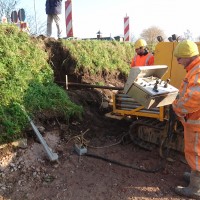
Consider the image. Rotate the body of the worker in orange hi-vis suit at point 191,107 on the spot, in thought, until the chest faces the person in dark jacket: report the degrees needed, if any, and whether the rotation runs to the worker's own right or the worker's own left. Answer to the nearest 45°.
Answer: approximately 45° to the worker's own right

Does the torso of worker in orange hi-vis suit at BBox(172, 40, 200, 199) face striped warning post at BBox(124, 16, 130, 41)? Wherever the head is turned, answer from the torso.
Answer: no

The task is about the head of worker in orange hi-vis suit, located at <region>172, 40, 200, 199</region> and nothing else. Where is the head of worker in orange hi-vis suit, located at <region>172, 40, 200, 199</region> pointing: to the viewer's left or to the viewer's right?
to the viewer's left

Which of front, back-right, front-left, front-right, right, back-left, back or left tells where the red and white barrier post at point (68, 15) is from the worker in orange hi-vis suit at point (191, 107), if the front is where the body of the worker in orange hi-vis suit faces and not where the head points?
front-right

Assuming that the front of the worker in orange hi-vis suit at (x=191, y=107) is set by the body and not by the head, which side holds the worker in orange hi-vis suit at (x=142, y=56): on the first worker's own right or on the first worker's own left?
on the first worker's own right

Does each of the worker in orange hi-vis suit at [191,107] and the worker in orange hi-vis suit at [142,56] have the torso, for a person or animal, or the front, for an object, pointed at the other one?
no

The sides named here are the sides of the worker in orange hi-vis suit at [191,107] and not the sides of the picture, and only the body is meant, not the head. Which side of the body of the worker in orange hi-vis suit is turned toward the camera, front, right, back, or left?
left

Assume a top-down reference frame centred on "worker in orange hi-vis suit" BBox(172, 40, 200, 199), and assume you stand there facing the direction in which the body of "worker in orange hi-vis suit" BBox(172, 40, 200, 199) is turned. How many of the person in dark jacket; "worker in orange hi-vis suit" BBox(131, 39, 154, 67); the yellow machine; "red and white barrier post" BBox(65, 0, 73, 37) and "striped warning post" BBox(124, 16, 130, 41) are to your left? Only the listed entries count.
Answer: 0

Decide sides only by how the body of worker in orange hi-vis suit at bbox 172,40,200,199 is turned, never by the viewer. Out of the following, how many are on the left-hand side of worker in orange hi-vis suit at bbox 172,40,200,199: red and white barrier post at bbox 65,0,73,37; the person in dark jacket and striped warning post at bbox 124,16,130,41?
0

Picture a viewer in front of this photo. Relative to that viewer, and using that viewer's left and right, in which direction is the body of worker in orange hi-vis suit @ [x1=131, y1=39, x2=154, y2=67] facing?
facing the viewer and to the left of the viewer

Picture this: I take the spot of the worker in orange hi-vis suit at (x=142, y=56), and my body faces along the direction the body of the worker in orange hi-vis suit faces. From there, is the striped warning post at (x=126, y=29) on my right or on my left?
on my right

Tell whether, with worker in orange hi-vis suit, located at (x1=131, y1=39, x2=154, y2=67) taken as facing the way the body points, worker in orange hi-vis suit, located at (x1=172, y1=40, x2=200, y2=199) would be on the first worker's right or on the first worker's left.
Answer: on the first worker's left

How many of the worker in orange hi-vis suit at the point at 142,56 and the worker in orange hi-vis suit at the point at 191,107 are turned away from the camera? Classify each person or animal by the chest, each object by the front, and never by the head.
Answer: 0

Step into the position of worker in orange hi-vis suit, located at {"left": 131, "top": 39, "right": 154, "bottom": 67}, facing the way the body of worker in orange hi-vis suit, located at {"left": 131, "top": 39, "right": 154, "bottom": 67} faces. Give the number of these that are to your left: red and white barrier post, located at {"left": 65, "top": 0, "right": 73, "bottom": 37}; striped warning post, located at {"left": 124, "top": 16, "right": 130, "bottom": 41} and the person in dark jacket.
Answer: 0
